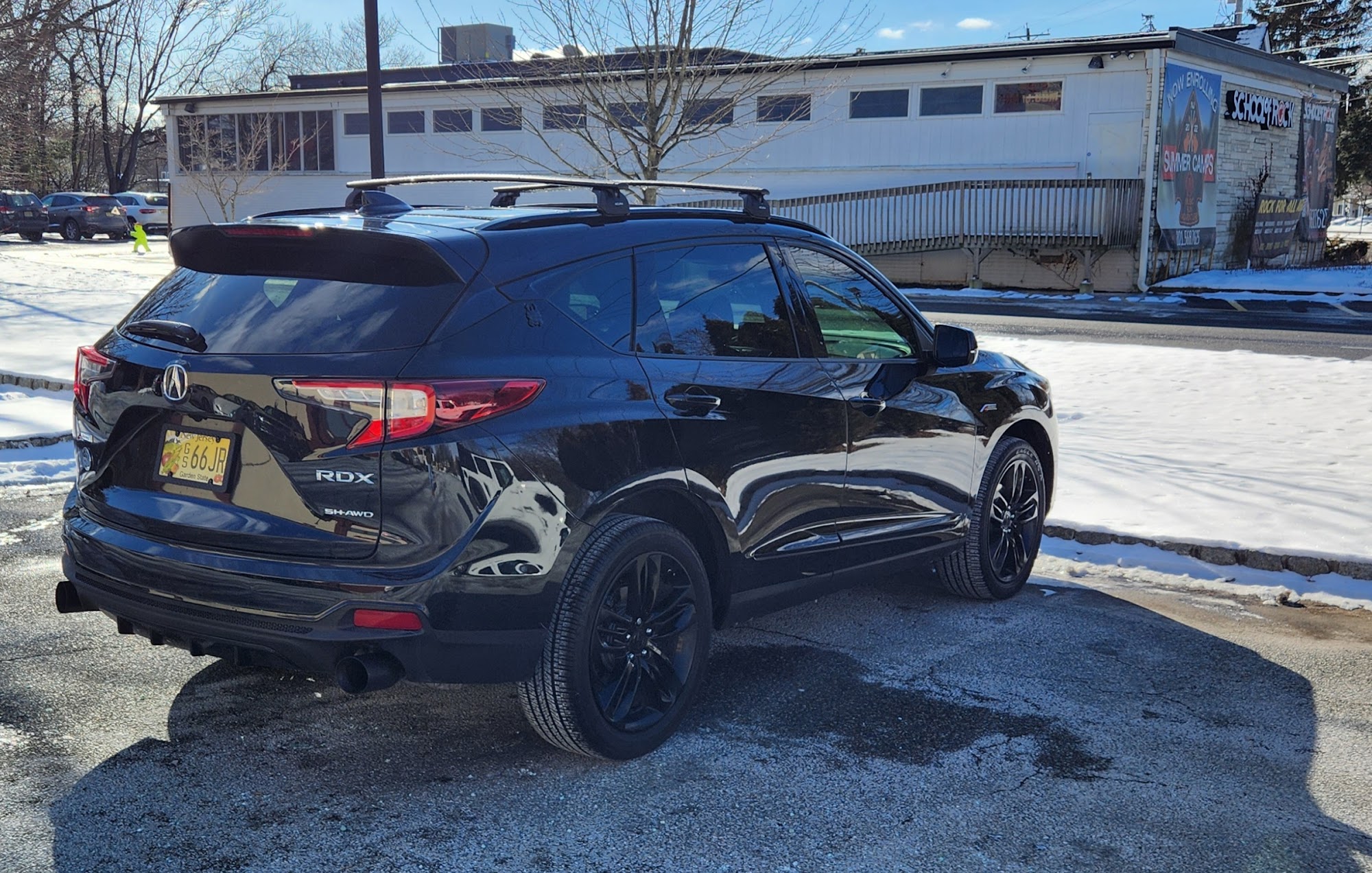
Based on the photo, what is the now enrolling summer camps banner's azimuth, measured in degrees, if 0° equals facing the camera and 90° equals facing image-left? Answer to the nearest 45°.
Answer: approximately 315°

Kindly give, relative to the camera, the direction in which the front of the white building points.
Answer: facing the viewer and to the right of the viewer

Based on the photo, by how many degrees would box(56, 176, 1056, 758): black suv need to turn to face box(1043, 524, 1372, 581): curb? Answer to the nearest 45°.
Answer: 0° — it already faces it

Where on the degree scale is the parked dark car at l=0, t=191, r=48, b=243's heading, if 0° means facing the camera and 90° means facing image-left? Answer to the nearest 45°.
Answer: approximately 135°

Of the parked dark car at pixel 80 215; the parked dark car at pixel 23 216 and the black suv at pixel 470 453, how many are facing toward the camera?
0

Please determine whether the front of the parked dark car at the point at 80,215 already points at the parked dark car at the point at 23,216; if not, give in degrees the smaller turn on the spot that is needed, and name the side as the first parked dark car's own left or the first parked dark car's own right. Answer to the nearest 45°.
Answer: approximately 90° to the first parked dark car's own left

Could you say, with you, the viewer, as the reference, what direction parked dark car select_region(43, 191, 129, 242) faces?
facing away from the viewer and to the left of the viewer

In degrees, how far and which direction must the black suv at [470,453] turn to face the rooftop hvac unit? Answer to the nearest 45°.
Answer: approximately 45° to its left

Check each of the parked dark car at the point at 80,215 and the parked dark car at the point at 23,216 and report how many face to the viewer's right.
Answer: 0

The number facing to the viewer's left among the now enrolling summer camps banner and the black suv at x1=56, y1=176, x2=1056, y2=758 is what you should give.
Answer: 0

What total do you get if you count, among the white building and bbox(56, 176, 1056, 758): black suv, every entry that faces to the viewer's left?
0

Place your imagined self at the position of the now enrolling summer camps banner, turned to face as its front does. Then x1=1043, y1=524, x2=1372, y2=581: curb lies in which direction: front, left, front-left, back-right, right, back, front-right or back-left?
front-right
